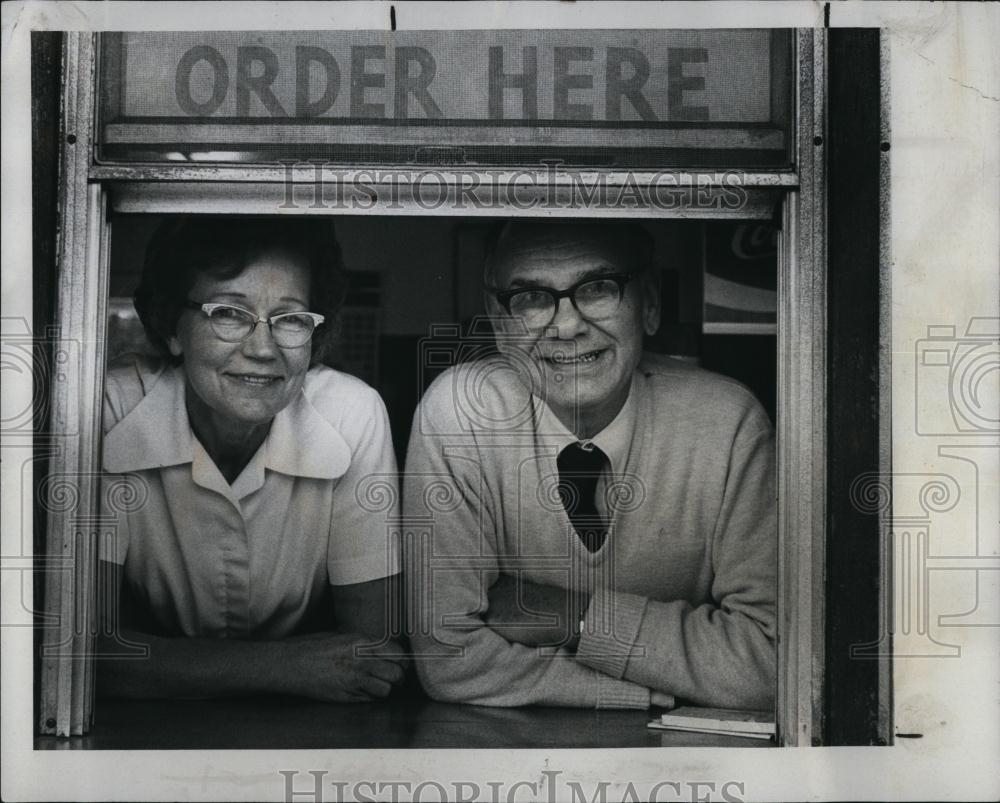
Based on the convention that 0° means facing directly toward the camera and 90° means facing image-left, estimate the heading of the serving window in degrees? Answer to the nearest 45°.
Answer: approximately 0°

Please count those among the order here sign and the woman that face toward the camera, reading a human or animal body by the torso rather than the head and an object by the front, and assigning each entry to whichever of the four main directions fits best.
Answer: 2

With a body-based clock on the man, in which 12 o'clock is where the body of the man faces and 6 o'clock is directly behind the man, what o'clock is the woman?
The woman is roughly at 3 o'clock from the man.

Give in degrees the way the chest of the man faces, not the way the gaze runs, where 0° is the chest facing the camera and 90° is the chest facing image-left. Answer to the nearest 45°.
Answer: approximately 0°
